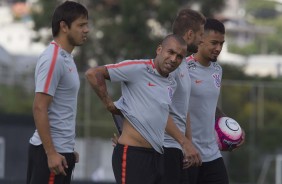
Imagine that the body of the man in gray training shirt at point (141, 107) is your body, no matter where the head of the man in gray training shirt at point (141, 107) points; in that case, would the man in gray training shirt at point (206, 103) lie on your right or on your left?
on your left

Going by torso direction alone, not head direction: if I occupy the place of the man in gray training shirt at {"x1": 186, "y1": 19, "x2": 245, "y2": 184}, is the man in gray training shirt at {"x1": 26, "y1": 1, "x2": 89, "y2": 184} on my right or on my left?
on my right

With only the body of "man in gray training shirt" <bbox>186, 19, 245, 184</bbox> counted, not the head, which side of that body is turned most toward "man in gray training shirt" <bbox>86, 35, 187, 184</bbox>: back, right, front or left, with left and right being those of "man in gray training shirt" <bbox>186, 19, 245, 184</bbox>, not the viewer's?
right
